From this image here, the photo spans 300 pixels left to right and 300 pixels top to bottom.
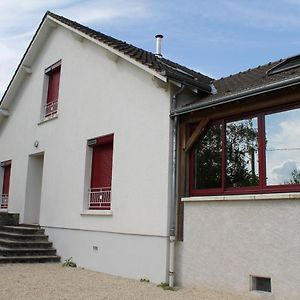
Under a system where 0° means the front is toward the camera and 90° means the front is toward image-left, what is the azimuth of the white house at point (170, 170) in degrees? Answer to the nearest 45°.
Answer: approximately 45°
